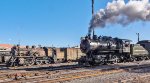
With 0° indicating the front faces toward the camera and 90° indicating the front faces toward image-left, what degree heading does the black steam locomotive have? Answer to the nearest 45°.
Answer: approximately 45°
